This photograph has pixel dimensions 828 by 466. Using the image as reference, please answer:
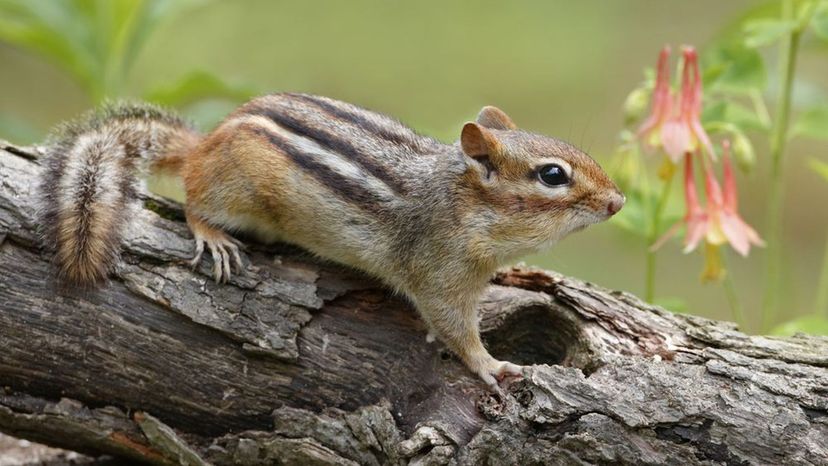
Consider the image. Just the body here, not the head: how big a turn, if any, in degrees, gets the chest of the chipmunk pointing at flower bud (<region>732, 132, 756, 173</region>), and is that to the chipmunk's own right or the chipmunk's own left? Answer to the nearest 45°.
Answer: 0° — it already faces it

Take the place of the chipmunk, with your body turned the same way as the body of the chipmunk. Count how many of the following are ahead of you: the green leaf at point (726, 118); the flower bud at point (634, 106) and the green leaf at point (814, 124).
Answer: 3

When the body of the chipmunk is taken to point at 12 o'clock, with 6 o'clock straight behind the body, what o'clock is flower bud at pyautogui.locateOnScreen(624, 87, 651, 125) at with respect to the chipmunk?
The flower bud is roughly at 12 o'clock from the chipmunk.

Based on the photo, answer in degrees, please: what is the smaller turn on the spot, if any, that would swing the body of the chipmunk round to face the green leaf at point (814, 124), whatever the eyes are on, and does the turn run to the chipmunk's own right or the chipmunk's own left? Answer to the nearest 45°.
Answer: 0° — it already faces it

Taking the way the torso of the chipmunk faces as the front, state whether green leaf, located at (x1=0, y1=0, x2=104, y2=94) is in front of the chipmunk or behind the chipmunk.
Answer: behind

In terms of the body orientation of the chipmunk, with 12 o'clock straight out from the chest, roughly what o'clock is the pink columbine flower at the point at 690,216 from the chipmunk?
The pink columbine flower is roughly at 12 o'clock from the chipmunk.

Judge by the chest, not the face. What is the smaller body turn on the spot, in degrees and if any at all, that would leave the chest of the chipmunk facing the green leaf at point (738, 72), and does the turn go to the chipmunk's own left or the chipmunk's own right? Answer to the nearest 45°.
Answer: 0° — it already faces it

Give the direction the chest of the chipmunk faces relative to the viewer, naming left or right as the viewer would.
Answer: facing to the right of the viewer
